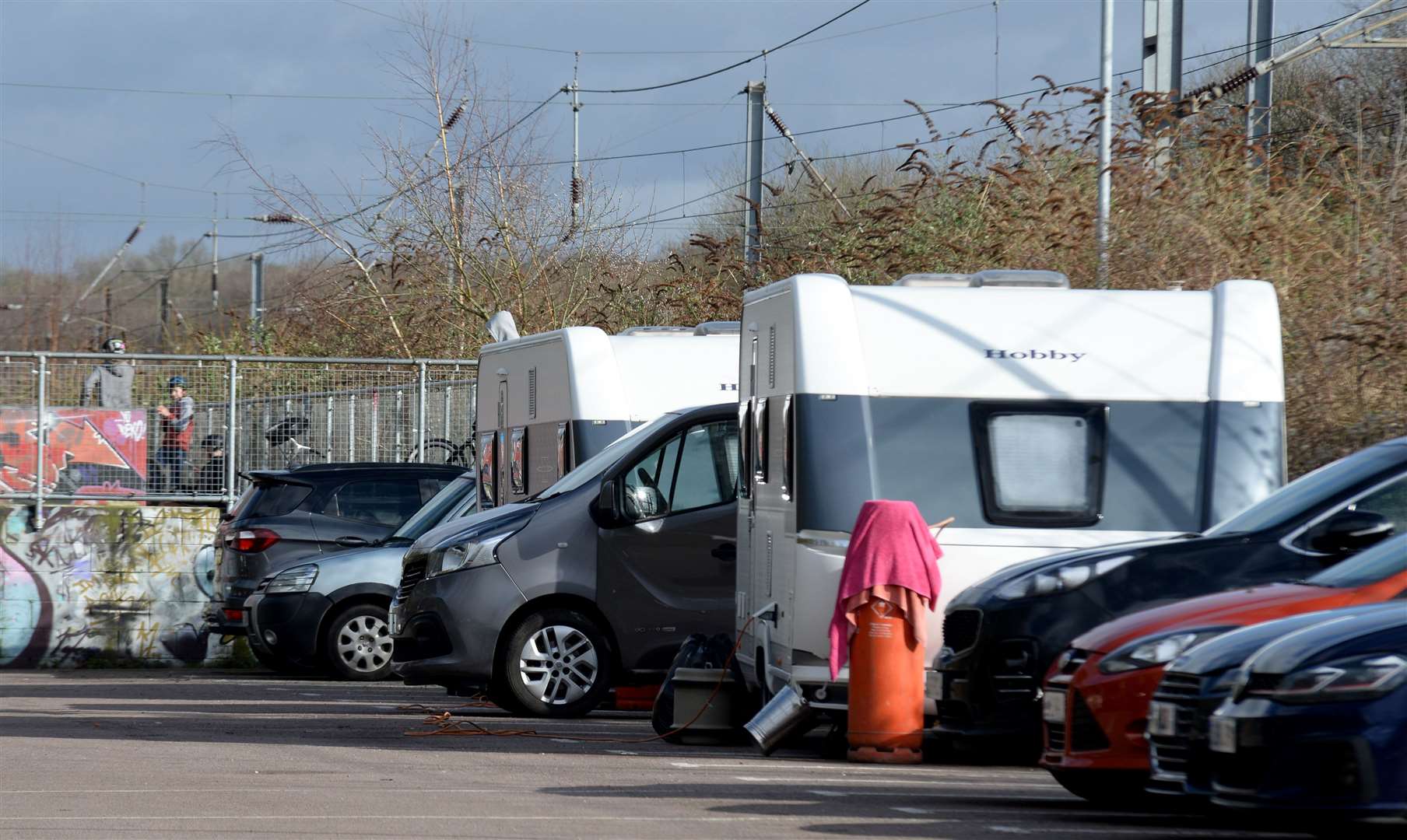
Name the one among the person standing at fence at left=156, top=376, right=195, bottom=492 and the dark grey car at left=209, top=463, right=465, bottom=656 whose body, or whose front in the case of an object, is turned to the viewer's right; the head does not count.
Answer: the dark grey car

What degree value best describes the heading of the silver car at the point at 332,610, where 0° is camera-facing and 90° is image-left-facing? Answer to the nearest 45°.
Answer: approximately 90°

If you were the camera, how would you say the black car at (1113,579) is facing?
facing to the left of the viewer

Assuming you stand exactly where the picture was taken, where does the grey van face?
facing to the left of the viewer

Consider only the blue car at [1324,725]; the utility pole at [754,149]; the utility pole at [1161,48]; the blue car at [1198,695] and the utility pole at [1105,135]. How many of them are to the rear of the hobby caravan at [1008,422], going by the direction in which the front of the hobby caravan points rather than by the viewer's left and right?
3

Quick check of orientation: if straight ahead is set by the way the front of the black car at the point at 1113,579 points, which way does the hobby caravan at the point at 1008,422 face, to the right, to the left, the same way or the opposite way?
to the left

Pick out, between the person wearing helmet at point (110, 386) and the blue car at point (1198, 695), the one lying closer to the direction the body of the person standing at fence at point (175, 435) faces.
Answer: the person wearing helmet

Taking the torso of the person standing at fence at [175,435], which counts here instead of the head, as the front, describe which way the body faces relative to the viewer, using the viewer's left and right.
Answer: facing to the left of the viewer

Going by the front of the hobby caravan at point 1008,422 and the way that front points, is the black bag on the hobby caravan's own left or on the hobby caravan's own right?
on the hobby caravan's own right

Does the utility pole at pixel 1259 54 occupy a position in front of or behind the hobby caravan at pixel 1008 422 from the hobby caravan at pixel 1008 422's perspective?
behind

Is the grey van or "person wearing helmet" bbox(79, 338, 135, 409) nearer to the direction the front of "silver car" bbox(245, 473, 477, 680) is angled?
the person wearing helmet

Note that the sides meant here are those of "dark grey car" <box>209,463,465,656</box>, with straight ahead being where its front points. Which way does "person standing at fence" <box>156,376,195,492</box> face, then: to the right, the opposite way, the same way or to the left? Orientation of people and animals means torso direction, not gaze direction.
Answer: the opposite way

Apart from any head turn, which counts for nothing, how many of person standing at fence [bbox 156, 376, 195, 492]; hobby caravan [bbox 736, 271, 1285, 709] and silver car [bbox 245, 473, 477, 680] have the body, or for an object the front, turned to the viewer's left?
2

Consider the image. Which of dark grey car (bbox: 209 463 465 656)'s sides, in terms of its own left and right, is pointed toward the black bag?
right

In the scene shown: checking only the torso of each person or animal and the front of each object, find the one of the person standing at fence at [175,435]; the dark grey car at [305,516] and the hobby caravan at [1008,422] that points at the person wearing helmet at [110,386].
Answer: the person standing at fence
